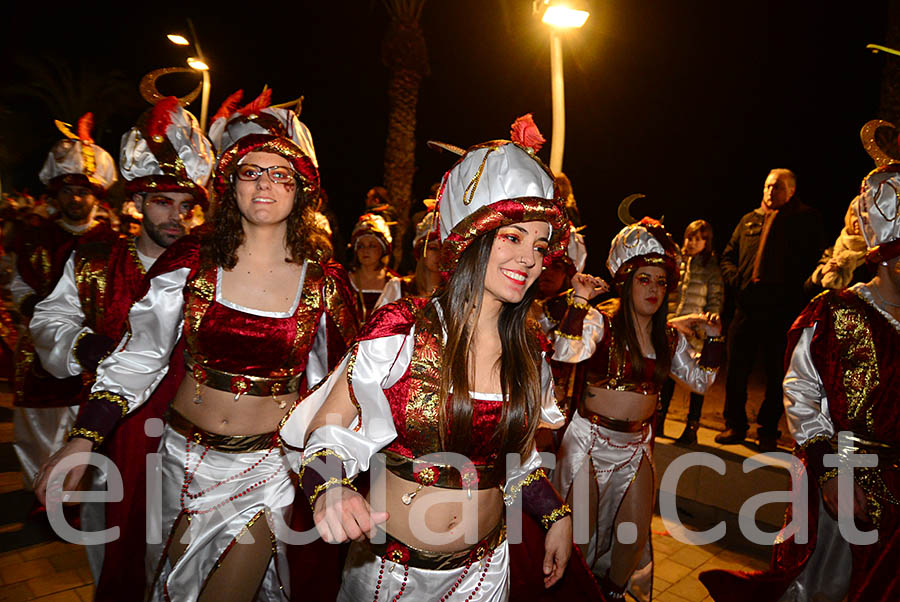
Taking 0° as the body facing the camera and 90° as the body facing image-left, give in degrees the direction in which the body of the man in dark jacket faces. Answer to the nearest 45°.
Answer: approximately 45°

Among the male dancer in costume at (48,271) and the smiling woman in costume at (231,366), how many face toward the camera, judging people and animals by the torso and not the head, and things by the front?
2

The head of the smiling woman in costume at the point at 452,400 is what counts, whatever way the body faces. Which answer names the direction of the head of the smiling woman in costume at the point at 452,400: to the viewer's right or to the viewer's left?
to the viewer's right

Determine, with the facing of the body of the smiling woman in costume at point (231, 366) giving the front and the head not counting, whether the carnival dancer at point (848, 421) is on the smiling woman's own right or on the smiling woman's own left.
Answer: on the smiling woman's own left

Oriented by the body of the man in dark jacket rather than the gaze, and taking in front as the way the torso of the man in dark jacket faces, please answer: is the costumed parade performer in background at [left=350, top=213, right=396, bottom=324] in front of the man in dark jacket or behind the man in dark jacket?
in front
